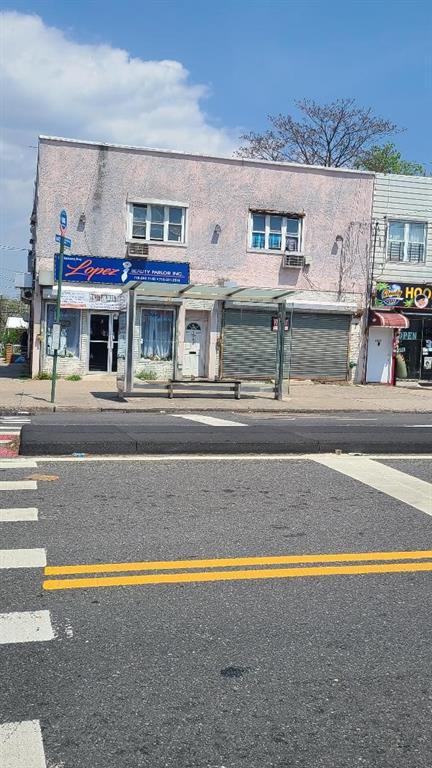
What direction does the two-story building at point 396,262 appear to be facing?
toward the camera

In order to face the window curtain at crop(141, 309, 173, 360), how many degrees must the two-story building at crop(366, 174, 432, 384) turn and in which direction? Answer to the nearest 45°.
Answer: approximately 45° to its right

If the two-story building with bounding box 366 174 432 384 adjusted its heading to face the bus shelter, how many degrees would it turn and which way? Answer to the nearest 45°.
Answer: approximately 45° to its right

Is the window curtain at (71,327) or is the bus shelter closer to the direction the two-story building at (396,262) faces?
the bus shelter

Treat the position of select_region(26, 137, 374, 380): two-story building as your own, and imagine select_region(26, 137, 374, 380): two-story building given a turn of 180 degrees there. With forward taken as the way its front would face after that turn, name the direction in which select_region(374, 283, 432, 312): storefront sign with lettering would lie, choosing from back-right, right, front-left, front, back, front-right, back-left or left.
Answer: right

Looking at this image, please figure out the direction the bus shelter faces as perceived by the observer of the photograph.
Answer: facing the viewer

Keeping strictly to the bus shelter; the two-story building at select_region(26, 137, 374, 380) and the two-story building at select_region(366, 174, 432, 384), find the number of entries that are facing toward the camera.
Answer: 3

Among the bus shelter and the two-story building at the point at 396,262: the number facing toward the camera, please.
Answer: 2

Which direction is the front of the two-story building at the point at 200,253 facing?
toward the camera

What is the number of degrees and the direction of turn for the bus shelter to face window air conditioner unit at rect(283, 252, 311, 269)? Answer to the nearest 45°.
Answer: approximately 135° to its left

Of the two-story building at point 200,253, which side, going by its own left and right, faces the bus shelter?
front

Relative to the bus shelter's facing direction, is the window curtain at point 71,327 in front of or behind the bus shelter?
behind

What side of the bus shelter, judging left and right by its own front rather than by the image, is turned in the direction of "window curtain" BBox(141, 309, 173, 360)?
back

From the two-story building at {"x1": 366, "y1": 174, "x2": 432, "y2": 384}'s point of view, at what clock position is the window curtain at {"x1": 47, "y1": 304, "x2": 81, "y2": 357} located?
The window curtain is roughly at 2 o'clock from the two-story building.
